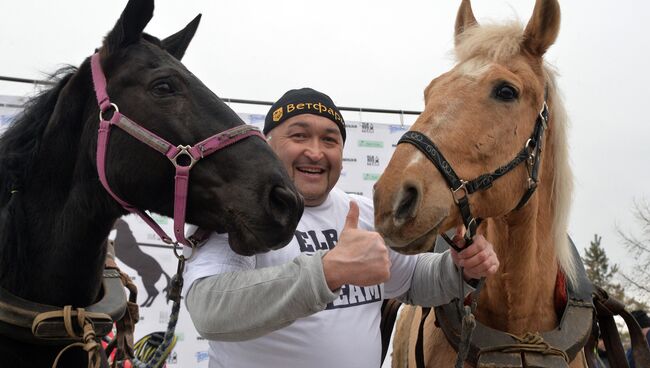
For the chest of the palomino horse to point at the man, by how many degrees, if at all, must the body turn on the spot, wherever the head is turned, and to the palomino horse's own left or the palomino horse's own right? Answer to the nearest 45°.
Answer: approximately 45° to the palomino horse's own right

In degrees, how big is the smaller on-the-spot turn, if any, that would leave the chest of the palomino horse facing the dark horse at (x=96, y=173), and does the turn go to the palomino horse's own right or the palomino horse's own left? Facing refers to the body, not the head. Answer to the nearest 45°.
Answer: approximately 45° to the palomino horse's own right

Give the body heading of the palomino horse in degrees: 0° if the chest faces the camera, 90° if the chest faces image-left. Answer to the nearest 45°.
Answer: approximately 45°
